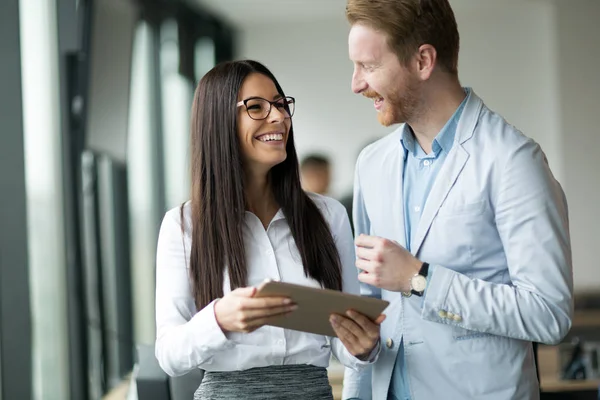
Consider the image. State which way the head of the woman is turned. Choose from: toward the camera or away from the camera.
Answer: toward the camera

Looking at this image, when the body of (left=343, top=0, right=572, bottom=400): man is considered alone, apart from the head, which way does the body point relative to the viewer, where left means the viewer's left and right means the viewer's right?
facing the viewer and to the left of the viewer

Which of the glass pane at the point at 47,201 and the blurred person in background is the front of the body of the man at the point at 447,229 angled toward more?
the glass pane

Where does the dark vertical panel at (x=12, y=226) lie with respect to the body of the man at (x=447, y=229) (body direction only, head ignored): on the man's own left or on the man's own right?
on the man's own right

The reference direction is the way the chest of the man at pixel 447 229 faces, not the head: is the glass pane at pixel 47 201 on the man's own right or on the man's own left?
on the man's own right

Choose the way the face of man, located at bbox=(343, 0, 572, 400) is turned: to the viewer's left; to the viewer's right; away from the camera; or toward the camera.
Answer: to the viewer's left

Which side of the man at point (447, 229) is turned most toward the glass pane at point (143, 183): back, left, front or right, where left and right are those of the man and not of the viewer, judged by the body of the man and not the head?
right

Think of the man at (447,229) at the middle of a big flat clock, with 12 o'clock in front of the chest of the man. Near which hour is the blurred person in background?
The blurred person in background is roughly at 4 o'clock from the man.

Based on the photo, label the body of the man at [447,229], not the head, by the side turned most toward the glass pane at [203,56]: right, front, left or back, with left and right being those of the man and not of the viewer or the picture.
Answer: right

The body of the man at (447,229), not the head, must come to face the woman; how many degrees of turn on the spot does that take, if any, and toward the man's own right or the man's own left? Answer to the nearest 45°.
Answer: approximately 45° to the man's own right

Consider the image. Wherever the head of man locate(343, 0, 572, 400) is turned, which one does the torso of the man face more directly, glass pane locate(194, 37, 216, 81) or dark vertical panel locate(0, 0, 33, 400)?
the dark vertical panel
